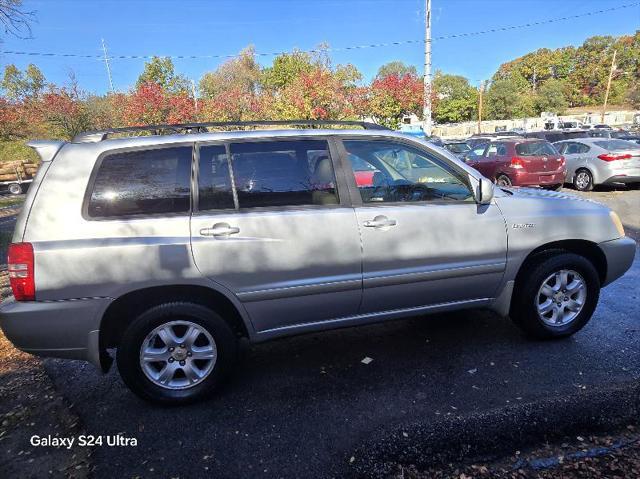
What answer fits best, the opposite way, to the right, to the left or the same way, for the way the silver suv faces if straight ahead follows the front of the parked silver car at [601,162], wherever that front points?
to the right

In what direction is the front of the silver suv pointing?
to the viewer's right

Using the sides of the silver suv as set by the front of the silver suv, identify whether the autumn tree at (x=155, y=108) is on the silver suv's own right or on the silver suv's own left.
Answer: on the silver suv's own left

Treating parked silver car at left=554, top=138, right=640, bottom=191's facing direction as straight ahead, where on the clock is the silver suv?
The silver suv is roughly at 8 o'clock from the parked silver car.

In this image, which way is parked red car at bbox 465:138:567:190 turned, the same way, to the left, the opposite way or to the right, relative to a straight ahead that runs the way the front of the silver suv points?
to the left

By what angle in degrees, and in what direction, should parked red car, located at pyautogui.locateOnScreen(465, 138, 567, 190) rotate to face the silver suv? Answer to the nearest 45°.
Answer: approximately 135° to its left

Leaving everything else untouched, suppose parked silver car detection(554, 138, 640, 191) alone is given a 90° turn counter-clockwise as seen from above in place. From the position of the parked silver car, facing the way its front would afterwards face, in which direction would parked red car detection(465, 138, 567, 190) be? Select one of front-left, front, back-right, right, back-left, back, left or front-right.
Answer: front

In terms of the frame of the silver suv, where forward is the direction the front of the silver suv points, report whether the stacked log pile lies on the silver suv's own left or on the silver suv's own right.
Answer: on the silver suv's own left

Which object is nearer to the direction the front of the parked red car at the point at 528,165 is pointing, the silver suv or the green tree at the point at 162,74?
the green tree

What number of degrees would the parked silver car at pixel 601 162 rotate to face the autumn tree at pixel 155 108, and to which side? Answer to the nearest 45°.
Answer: approximately 45° to its left

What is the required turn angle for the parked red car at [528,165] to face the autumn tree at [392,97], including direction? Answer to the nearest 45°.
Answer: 0° — it already faces it

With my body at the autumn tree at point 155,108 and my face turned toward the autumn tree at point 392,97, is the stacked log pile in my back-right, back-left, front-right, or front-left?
back-right

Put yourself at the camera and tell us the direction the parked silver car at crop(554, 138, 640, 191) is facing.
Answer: facing away from the viewer and to the left of the viewer

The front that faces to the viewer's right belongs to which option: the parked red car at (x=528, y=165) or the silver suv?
the silver suv

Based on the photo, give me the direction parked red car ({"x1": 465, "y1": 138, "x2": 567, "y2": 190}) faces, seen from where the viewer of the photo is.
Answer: facing away from the viewer and to the left of the viewer
